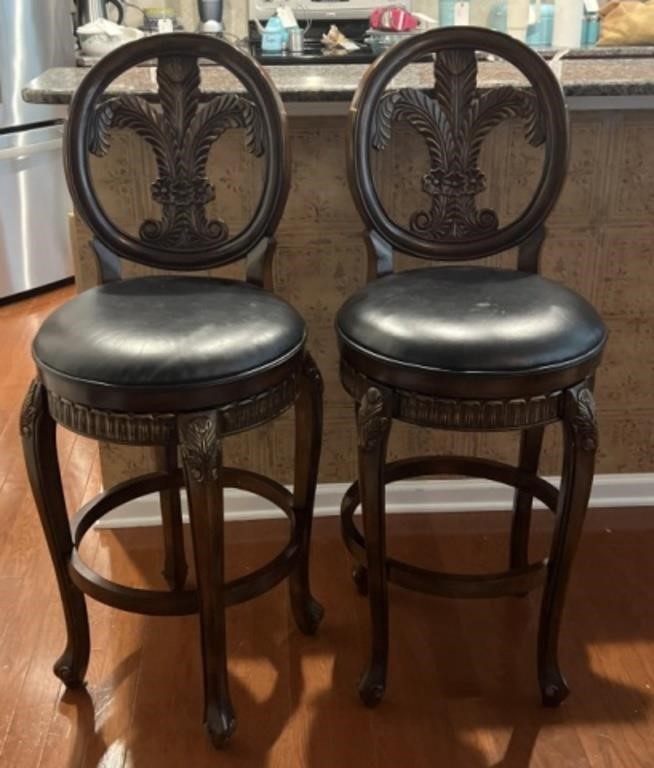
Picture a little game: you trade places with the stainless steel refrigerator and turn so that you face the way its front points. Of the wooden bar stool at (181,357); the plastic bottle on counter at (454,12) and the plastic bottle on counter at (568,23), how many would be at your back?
0

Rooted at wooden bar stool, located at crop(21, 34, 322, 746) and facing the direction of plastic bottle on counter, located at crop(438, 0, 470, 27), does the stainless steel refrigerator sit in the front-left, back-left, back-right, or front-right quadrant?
front-left

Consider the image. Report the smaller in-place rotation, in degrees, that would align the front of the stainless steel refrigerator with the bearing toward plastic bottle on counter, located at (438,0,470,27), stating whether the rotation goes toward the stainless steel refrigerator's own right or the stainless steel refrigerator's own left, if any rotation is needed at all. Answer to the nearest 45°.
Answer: approximately 45° to the stainless steel refrigerator's own left

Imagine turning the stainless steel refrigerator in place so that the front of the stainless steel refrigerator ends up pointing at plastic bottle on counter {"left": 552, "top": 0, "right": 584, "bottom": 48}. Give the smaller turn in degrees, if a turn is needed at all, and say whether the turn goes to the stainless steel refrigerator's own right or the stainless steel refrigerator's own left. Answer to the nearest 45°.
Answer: approximately 45° to the stainless steel refrigerator's own left

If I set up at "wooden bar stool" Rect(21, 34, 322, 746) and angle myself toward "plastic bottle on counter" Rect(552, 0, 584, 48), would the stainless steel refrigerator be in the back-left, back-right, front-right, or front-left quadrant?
front-left
